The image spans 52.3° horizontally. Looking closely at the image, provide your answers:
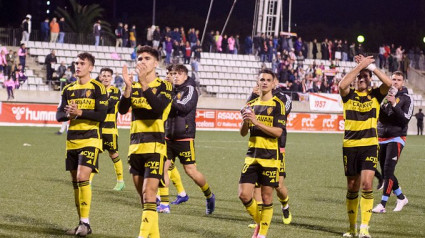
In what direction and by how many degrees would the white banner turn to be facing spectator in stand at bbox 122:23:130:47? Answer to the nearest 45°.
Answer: approximately 90° to its right

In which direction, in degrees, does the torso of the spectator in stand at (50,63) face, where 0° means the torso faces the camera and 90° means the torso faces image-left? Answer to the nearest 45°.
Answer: approximately 315°

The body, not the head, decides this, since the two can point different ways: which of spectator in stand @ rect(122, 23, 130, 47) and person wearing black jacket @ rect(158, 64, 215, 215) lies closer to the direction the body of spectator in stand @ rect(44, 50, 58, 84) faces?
the person wearing black jacket

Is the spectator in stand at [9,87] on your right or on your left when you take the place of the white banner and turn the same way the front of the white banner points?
on your right

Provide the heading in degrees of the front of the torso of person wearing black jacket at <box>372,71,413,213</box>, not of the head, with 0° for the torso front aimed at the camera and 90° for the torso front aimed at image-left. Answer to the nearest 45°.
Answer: approximately 45°

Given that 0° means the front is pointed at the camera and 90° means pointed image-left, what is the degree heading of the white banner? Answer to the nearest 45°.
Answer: approximately 0°

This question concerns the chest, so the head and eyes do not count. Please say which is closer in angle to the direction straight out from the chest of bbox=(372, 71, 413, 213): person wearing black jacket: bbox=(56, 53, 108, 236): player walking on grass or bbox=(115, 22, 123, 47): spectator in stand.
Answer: the player walking on grass

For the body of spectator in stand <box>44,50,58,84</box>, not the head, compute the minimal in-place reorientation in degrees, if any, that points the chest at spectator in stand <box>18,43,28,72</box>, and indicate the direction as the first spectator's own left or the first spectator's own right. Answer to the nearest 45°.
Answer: approximately 135° to the first spectator's own right

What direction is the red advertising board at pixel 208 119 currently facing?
toward the camera

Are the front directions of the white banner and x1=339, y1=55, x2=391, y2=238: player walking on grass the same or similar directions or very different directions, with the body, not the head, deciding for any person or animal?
same or similar directions

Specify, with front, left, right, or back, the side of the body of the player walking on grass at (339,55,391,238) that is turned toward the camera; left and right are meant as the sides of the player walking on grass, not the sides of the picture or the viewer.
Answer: front

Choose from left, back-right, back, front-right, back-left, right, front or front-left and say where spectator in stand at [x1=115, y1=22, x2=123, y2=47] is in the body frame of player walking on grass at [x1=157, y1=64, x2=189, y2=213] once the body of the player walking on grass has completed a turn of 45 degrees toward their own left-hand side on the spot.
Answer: back

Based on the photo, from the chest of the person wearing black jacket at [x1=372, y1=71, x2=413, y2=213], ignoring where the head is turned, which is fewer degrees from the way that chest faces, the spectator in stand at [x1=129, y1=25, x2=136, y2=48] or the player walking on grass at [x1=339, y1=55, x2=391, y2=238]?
the player walking on grass

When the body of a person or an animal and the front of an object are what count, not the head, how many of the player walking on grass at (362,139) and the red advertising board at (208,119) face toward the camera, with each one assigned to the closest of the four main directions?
2

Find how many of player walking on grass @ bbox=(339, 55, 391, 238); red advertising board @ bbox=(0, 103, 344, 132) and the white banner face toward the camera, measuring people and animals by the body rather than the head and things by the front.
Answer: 3

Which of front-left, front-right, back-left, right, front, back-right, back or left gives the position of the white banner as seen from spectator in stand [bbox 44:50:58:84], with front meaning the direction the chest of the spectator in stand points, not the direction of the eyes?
front-left
